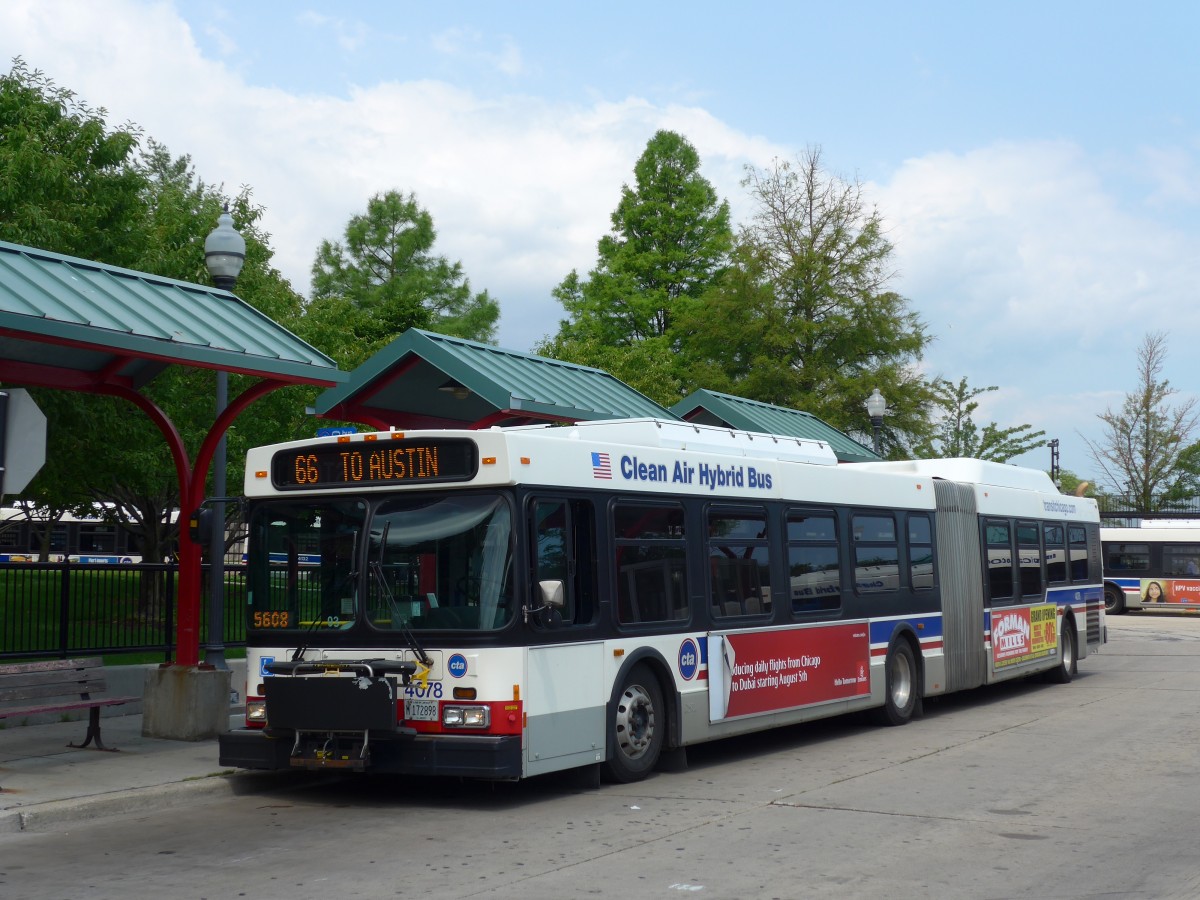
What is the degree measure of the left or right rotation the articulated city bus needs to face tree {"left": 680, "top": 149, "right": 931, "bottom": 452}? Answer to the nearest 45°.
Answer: approximately 135° to its right

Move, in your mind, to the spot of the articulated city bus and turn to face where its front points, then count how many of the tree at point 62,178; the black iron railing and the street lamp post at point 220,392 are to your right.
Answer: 3

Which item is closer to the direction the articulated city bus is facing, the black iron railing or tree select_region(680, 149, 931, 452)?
the black iron railing

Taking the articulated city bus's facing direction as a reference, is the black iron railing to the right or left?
on its right

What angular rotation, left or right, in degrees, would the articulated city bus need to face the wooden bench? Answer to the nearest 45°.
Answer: approximately 45° to its right

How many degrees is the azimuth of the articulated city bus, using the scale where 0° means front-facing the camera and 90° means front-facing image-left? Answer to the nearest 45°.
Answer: approximately 45°

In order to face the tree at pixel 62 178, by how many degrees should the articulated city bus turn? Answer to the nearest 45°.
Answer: approximately 90° to its right

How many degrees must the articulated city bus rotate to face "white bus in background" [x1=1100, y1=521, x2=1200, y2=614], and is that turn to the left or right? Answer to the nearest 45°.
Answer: approximately 180°

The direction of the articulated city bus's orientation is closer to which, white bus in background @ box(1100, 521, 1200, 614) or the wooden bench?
the wooden bench
